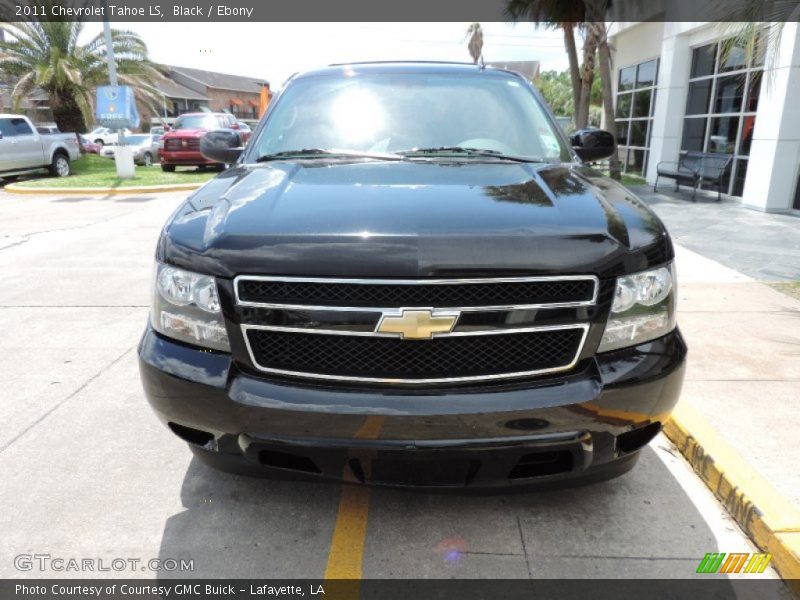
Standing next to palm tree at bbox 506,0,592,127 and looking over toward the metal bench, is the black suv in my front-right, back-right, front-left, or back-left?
front-right

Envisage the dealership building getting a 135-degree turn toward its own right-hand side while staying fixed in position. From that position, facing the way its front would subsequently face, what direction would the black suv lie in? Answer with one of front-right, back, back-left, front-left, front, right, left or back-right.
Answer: back

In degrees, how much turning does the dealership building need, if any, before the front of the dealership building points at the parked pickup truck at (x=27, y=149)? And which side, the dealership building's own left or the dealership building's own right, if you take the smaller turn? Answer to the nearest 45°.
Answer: approximately 45° to the dealership building's own right

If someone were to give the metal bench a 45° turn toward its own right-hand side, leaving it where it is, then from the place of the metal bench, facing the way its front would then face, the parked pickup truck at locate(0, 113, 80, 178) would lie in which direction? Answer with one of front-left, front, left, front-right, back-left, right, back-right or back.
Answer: front

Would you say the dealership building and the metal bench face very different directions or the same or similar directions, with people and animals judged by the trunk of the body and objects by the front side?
same or similar directions

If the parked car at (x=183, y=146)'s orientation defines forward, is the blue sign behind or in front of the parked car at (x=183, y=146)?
in front

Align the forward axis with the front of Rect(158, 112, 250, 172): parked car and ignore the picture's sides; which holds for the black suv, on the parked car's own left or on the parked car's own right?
on the parked car's own left

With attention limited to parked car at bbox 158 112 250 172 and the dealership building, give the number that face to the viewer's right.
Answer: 0

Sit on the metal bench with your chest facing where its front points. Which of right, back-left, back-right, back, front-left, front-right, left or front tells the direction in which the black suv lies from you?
front-left

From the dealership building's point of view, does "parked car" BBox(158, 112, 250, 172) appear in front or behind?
in front

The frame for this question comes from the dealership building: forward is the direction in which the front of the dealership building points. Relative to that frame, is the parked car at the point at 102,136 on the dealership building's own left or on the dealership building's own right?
on the dealership building's own right

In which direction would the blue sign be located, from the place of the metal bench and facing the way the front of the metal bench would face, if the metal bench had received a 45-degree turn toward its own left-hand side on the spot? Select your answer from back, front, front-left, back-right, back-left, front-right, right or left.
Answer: right

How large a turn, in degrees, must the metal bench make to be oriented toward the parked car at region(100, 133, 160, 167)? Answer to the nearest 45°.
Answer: approximately 45° to its right

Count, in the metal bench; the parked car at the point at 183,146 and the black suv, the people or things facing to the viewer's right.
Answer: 0

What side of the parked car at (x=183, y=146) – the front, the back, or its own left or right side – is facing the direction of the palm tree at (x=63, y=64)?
right

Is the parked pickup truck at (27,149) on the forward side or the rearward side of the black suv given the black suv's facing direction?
on the rearward side

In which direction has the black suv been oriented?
toward the camera

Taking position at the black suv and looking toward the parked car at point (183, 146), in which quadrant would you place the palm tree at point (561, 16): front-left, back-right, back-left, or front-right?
front-right
